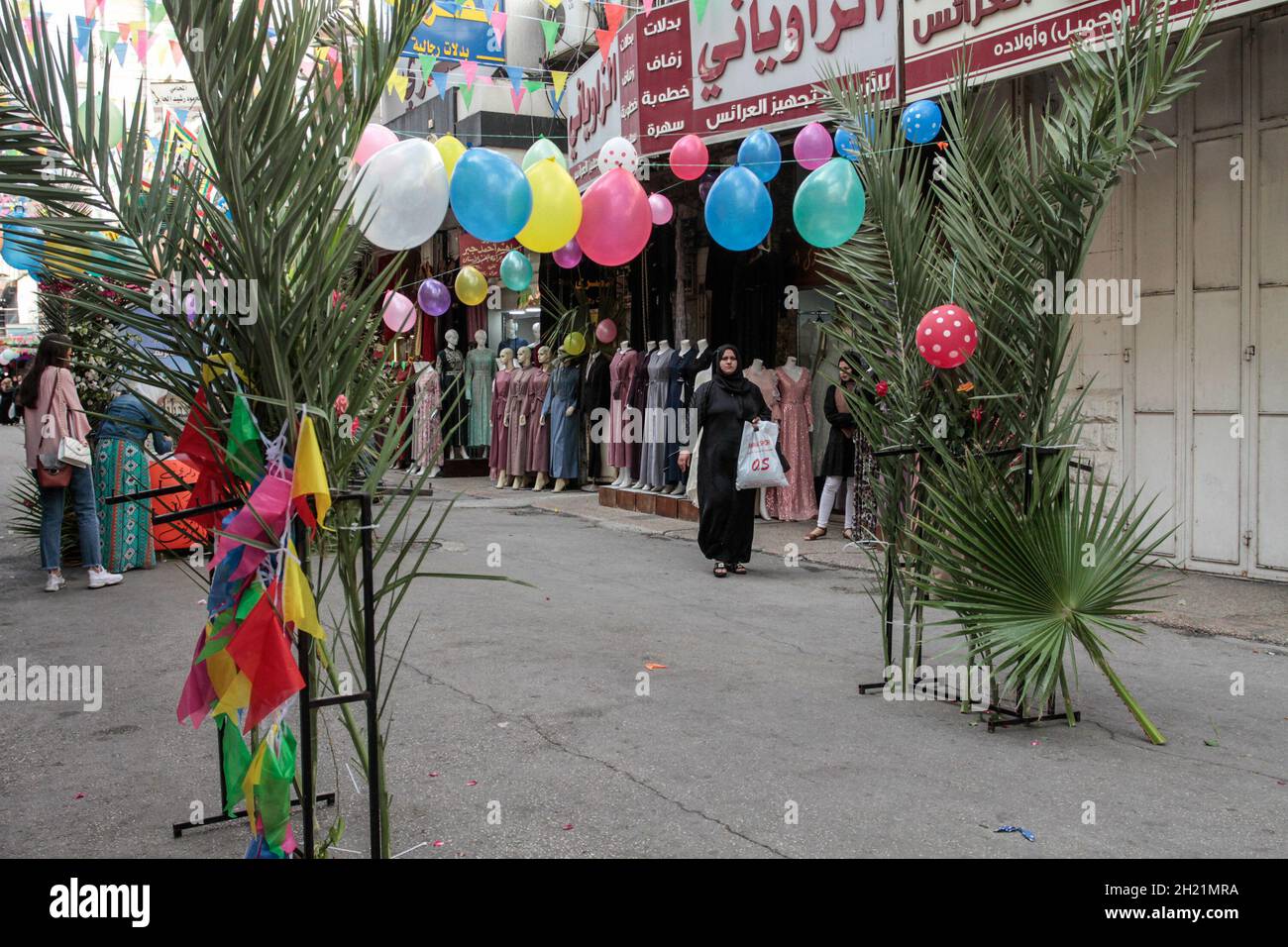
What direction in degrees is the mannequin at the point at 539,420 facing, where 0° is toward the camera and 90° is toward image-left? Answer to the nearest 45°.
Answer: approximately 45°

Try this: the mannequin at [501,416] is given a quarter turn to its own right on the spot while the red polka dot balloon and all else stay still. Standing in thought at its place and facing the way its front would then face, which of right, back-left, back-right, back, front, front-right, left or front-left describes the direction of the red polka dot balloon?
back-left

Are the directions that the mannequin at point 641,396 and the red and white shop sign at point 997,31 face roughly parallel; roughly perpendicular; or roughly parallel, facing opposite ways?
roughly parallel

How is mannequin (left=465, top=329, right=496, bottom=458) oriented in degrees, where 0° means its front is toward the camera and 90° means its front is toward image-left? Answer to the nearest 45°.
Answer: approximately 0°

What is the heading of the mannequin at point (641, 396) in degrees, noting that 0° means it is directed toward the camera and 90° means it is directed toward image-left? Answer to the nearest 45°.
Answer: approximately 45°

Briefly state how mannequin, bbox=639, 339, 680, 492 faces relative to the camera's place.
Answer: facing the viewer and to the left of the viewer

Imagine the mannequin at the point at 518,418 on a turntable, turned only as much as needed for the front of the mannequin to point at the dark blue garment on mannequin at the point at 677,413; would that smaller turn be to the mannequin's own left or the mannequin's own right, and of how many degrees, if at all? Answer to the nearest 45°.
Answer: approximately 90° to the mannequin's own left

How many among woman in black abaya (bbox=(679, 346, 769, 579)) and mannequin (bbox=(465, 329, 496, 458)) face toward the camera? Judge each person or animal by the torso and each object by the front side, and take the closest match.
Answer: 2

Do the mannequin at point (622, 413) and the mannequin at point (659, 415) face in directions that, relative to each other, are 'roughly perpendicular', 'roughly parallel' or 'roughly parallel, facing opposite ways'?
roughly parallel

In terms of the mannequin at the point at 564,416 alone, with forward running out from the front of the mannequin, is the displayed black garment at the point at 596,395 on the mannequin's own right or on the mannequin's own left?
on the mannequin's own left
